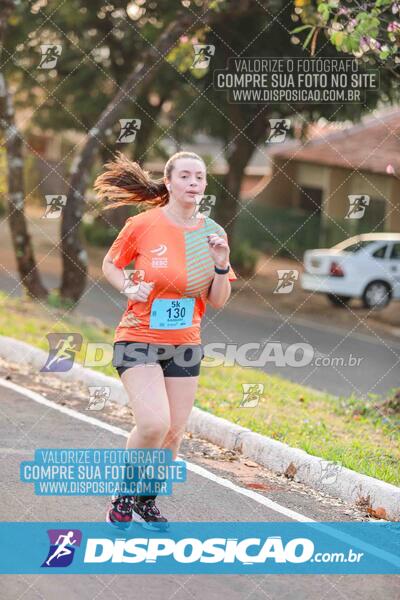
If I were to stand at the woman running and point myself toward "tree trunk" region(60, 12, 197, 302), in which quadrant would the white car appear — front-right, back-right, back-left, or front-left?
front-right

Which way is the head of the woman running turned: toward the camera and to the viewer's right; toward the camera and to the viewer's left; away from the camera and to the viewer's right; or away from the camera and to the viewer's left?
toward the camera and to the viewer's right

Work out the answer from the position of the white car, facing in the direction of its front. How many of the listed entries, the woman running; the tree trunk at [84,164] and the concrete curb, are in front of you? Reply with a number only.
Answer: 0

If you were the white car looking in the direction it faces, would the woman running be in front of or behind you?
behind

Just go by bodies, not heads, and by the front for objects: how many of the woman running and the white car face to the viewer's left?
0

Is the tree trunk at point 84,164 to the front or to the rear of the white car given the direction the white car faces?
to the rear

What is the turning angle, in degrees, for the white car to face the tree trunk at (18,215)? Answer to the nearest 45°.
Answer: approximately 180°

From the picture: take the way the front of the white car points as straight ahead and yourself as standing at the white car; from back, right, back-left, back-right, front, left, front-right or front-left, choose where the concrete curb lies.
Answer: back-right

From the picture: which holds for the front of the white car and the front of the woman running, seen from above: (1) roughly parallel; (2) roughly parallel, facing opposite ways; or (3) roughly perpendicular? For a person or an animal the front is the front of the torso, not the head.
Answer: roughly perpendicular

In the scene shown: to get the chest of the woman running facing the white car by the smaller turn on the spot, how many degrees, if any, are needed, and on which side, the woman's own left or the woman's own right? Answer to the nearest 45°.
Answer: approximately 135° to the woman's own left

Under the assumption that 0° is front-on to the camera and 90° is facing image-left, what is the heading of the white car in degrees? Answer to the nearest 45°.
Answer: approximately 225°
